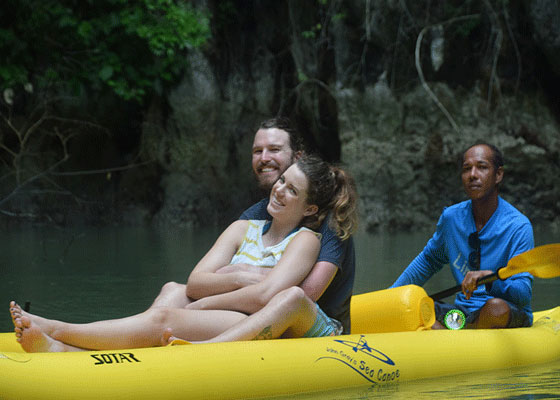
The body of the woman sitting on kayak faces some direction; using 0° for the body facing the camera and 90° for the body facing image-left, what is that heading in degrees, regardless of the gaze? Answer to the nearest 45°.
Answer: approximately 45°

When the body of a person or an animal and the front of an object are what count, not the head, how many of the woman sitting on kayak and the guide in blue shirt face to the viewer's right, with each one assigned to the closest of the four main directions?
0

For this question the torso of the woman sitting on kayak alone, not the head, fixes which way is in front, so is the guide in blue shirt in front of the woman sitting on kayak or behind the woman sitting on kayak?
behind

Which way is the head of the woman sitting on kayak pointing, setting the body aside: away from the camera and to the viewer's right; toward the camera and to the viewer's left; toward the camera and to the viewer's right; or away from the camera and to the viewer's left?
toward the camera and to the viewer's left

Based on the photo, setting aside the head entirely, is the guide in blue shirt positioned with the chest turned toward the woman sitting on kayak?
no
